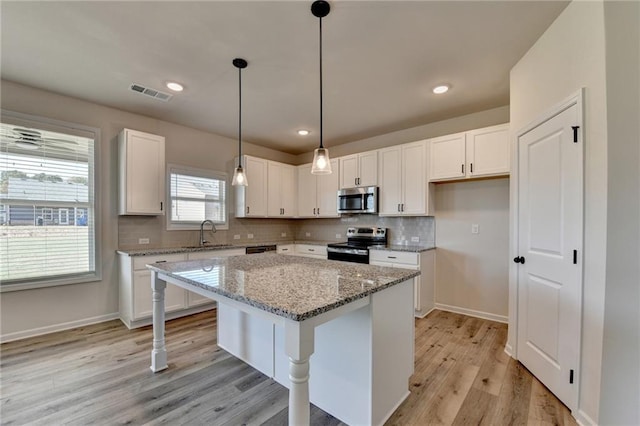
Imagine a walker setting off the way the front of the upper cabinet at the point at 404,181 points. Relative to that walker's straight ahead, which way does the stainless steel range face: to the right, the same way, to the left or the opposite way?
the same way

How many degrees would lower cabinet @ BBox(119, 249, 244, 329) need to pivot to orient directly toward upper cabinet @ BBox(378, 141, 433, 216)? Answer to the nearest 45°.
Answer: approximately 45° to its left

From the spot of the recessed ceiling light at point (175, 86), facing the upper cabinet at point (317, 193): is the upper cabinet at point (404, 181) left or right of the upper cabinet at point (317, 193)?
right

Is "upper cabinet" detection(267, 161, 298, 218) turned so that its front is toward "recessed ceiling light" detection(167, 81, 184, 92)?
no

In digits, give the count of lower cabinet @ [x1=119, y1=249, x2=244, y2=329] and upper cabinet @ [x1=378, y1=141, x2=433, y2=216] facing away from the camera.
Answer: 0

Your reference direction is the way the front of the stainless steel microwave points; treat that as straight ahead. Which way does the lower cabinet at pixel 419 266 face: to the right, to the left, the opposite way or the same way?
the same way

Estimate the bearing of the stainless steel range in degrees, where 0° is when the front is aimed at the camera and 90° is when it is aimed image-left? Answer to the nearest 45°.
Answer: approximately 45°

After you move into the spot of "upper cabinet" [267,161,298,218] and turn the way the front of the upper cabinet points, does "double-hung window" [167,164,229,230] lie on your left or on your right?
on your right

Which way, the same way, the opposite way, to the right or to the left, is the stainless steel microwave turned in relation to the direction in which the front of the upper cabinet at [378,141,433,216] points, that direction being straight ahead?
the same way

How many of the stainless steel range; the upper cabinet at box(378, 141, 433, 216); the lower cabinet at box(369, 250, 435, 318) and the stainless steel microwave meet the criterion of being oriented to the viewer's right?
0

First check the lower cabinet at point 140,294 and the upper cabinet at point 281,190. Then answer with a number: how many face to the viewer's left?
0

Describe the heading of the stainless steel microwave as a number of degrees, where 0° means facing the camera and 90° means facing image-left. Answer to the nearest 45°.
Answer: approximately 45°

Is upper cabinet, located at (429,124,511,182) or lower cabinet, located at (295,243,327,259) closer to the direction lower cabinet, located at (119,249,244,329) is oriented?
the upper cabinet
